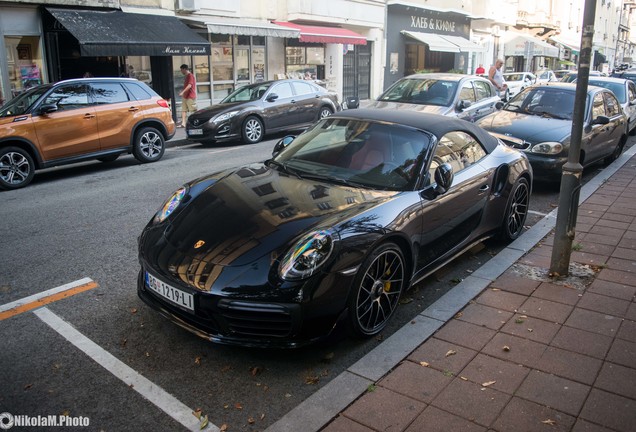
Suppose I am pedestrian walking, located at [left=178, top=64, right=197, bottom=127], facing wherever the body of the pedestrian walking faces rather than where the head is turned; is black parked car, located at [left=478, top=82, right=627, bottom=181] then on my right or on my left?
on my left

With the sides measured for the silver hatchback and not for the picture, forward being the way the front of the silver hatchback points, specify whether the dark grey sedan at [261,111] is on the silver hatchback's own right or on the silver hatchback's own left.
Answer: on the silver hatchback's own right

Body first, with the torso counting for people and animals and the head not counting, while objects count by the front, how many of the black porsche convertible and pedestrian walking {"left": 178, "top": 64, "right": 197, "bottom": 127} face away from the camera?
0

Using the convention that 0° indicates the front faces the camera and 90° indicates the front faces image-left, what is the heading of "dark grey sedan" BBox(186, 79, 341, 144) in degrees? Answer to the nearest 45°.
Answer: approximately 45°

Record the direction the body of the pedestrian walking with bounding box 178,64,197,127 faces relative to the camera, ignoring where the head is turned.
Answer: to the viewer's left

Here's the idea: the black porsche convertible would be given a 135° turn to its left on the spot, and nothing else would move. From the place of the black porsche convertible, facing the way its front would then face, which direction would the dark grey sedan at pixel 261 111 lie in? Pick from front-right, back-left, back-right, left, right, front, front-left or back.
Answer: left

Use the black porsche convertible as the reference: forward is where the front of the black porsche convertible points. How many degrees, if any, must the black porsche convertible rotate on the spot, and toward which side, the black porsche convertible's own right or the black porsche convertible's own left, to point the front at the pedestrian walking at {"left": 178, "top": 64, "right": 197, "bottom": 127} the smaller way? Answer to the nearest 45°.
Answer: approximately 135° to the black porsche convertible's own right

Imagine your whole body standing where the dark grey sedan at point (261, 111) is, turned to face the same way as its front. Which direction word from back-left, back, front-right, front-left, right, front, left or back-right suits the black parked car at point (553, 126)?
left

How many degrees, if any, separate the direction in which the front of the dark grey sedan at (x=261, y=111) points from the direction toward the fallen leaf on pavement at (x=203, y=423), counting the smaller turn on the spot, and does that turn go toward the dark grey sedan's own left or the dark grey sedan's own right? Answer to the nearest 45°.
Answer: approximately 45° to the dark grey sedan's own left

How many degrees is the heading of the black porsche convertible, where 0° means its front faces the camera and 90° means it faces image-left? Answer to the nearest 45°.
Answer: approximately 45°
